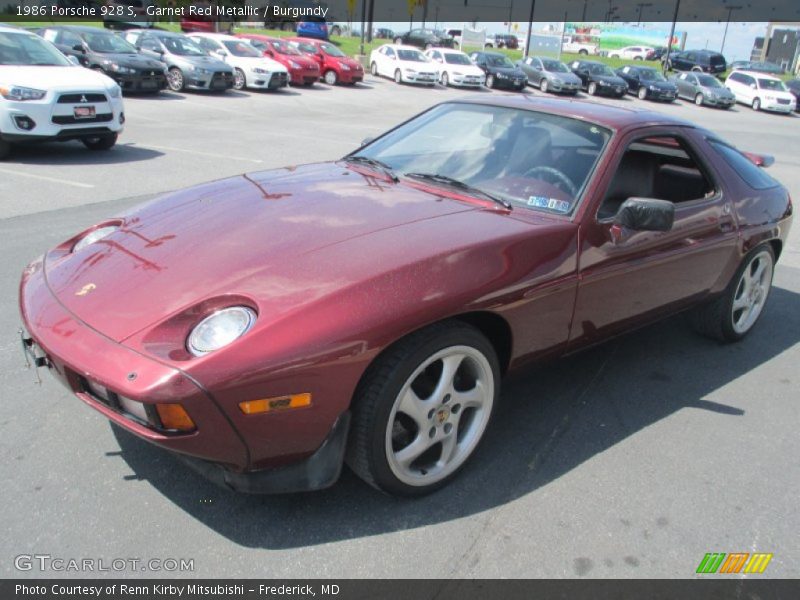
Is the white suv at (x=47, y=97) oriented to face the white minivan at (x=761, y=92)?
no

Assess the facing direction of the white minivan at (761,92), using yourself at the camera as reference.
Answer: facing the viewer and to the right of the viewer

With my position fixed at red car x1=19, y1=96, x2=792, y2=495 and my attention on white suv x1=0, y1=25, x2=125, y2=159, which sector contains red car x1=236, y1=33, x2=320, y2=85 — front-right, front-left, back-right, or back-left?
front-right

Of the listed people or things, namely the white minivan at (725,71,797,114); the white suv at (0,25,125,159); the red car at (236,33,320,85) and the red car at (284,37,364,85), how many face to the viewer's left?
0

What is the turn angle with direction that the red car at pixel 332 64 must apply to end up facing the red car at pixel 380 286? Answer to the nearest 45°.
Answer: approximately 45° to its right

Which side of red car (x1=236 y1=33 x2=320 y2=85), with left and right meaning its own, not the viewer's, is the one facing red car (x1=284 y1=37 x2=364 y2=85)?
left

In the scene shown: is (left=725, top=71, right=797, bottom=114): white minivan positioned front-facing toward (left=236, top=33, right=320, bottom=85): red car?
no

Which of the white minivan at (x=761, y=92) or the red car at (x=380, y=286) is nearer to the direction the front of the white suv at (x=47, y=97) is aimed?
the red car

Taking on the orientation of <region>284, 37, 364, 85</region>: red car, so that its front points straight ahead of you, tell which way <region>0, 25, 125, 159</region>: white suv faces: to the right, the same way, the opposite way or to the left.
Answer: the same way

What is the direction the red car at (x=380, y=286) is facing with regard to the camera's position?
facing the viewer and to the left of the viewer

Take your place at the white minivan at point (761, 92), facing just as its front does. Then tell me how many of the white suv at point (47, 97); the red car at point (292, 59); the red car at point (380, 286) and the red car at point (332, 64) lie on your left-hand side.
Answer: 0

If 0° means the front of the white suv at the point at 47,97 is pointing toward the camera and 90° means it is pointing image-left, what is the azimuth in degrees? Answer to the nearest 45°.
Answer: approximately 315°

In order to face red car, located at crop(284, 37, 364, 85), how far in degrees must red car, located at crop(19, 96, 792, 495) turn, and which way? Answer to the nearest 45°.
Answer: approximately 135° to its right

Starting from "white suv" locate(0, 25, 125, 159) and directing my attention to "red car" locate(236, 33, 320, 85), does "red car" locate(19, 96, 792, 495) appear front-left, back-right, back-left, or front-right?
back-right

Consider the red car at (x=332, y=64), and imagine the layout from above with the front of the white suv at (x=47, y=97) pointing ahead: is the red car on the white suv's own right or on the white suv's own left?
on the white suv's own left

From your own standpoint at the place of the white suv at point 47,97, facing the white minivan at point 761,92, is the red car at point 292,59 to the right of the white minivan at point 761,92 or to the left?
left

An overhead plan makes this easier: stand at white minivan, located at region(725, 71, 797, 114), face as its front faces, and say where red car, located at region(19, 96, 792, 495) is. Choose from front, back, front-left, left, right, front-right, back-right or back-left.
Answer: front-right
